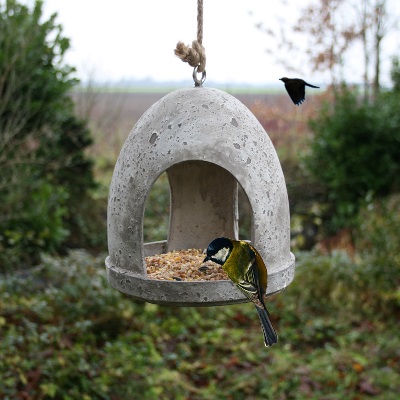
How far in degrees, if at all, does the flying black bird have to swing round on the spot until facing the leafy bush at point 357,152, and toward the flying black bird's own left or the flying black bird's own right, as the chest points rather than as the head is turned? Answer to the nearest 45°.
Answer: approximately 90° to the flying black bird's own right

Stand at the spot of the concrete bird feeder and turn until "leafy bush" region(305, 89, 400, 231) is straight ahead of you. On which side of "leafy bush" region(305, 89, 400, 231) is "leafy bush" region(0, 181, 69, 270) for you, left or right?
left
